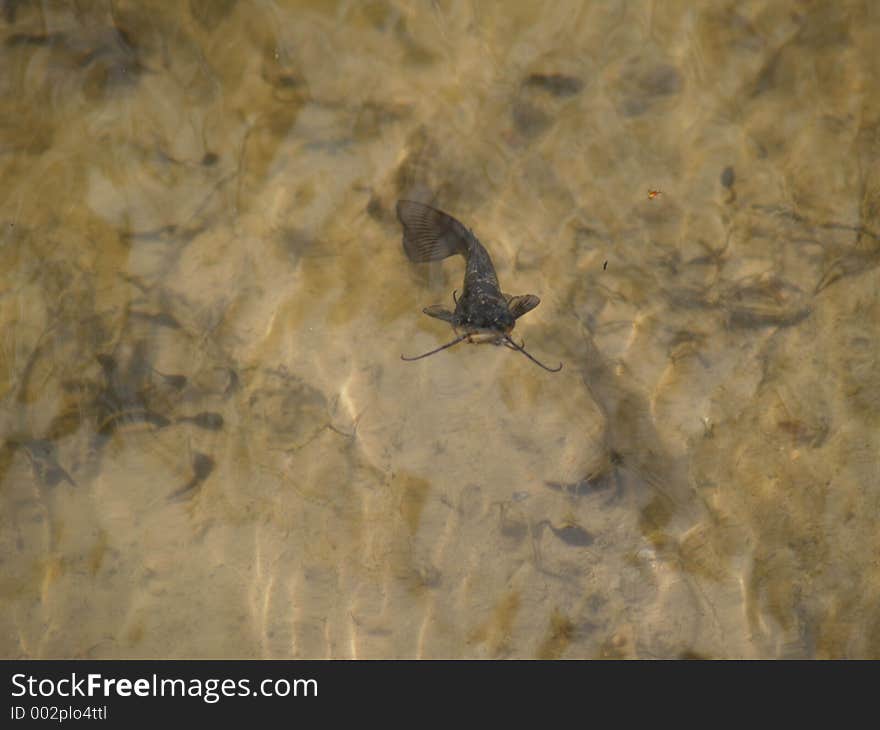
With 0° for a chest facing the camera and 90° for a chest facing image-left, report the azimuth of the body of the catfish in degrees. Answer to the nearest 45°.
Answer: approximately 0°

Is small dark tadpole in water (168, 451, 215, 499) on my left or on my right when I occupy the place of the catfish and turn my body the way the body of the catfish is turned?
on my right

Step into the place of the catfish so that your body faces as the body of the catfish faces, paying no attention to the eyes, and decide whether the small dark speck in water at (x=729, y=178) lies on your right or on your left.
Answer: on your left
